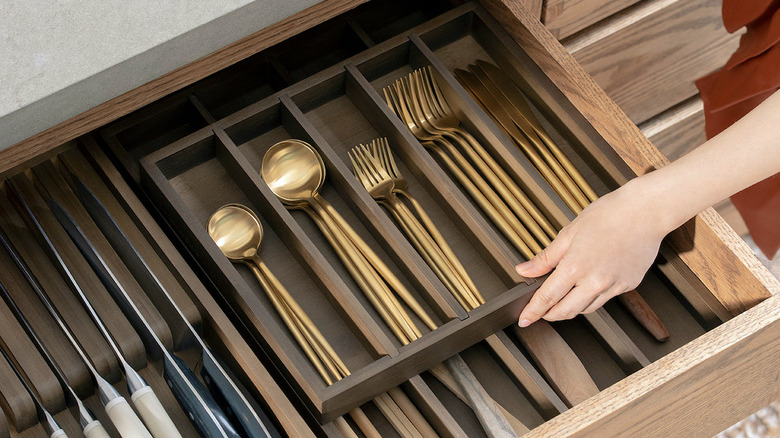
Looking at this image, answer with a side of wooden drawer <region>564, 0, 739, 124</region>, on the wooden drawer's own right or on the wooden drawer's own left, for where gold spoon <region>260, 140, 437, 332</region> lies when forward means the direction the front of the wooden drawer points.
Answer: on the wooden drawer's own right

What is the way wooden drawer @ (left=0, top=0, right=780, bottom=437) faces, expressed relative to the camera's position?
facing the viewer and to the right of the viewer

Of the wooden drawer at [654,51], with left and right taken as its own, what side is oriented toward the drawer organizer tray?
right

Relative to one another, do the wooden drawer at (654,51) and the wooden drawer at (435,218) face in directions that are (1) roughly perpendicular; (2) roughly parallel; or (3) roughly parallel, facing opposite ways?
roughly parallel

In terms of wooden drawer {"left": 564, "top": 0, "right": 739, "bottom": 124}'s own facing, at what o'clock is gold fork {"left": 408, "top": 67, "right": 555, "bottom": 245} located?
The gold fork is roughly at 2 o'clock from the wooden drawer.

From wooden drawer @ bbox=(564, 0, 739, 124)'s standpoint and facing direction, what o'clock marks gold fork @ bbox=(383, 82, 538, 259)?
The gold fork is roughly at 2 o'clock from the wooden drawer.

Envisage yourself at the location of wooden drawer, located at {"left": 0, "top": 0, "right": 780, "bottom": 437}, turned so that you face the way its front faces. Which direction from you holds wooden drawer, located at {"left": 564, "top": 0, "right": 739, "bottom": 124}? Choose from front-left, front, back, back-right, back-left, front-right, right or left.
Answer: left

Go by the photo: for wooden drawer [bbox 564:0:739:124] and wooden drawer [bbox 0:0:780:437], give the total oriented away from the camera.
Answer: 0
